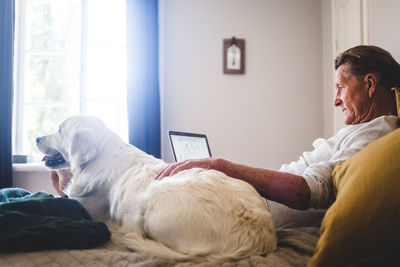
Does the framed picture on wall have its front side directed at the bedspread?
yes

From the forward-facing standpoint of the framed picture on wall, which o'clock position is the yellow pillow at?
The yellow pillow is roughly at 12 o'clock from the framed picture on wall.

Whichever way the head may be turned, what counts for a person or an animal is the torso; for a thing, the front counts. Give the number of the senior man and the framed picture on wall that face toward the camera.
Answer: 1

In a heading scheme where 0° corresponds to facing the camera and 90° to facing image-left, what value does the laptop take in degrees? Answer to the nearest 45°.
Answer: approximately 315°

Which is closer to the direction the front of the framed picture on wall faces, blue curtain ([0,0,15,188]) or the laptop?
the laptop

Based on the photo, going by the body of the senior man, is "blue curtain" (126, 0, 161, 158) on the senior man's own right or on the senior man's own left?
on the senior man's own right

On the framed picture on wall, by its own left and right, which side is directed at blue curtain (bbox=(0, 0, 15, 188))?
right

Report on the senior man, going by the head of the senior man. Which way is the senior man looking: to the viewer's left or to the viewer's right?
to the viewer's left

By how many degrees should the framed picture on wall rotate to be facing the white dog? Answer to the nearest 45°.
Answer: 0° — it already faces it

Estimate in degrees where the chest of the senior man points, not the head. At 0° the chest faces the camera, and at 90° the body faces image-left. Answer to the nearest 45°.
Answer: approximately 90°
